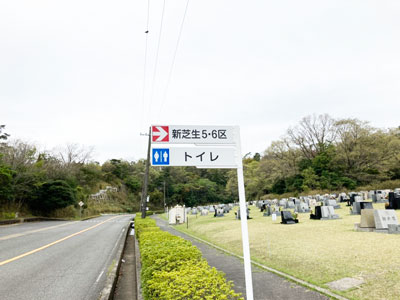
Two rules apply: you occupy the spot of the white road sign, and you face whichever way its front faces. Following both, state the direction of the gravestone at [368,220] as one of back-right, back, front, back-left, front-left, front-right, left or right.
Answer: back-left

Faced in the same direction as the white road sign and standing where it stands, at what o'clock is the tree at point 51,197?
The tree is roughly at 5 o'clock from the white road sign.

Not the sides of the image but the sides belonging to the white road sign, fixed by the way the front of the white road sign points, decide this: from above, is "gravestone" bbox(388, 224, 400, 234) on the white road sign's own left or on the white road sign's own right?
on the white road sign's own left

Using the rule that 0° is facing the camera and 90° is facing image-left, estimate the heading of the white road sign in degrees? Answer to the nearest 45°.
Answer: approximately 0°

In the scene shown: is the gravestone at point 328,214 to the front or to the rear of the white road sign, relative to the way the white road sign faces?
to the rear

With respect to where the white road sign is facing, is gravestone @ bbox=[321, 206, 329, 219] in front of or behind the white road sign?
behind

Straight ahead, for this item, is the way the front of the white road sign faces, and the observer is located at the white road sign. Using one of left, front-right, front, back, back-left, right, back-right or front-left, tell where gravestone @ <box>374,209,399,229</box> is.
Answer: back-left

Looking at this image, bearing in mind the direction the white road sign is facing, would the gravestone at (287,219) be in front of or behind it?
behind

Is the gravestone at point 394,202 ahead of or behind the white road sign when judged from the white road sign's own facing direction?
behind
